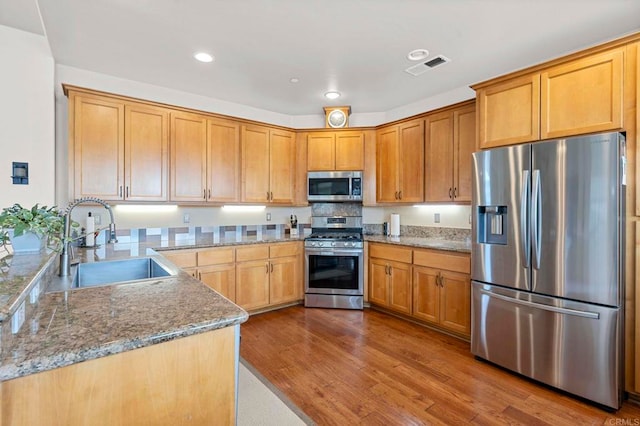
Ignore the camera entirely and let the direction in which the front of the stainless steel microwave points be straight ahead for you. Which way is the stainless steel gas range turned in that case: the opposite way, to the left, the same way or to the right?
the same way

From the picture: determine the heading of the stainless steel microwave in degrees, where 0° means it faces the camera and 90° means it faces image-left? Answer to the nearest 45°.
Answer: approximately 0°

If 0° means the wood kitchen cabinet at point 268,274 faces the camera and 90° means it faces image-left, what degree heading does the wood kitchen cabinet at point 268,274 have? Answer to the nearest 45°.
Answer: approximately 315°

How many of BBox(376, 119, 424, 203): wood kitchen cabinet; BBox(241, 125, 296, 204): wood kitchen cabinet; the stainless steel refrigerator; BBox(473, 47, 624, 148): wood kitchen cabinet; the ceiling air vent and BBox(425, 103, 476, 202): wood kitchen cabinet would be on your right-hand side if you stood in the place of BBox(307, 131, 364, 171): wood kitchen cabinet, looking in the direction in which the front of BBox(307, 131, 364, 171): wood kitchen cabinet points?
1

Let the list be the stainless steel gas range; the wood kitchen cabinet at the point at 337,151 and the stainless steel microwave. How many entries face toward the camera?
3

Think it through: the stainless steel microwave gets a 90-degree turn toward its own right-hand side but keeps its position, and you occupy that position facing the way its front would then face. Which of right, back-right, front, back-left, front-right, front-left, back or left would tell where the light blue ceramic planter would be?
front-left

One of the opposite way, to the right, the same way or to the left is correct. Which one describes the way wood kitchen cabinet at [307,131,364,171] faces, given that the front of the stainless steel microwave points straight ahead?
the same way

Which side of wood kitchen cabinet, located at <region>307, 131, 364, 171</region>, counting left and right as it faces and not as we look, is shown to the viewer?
front

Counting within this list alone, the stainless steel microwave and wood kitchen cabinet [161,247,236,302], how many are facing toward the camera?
2

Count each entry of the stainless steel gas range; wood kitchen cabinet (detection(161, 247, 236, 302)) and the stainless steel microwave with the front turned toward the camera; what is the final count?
3

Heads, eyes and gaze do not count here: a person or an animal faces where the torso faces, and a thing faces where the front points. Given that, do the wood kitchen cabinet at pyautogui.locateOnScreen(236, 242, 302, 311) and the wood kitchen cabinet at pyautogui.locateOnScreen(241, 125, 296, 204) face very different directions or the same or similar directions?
same or similar directions

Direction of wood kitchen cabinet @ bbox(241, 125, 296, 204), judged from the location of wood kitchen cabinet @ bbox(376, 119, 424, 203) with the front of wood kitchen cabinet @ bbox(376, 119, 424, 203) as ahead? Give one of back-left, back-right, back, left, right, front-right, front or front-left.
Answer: front-right

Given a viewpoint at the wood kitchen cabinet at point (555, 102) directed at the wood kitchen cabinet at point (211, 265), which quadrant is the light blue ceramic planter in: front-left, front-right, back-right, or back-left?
front-left

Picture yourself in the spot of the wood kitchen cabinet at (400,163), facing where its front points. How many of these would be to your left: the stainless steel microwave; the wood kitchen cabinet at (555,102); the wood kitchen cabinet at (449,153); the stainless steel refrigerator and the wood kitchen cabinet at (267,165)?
3
